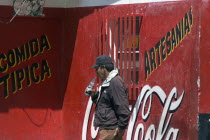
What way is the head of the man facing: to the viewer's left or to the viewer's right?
to the viewer's left

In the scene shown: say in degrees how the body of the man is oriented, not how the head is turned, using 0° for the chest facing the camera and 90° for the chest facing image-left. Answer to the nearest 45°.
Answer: approximately 90°
